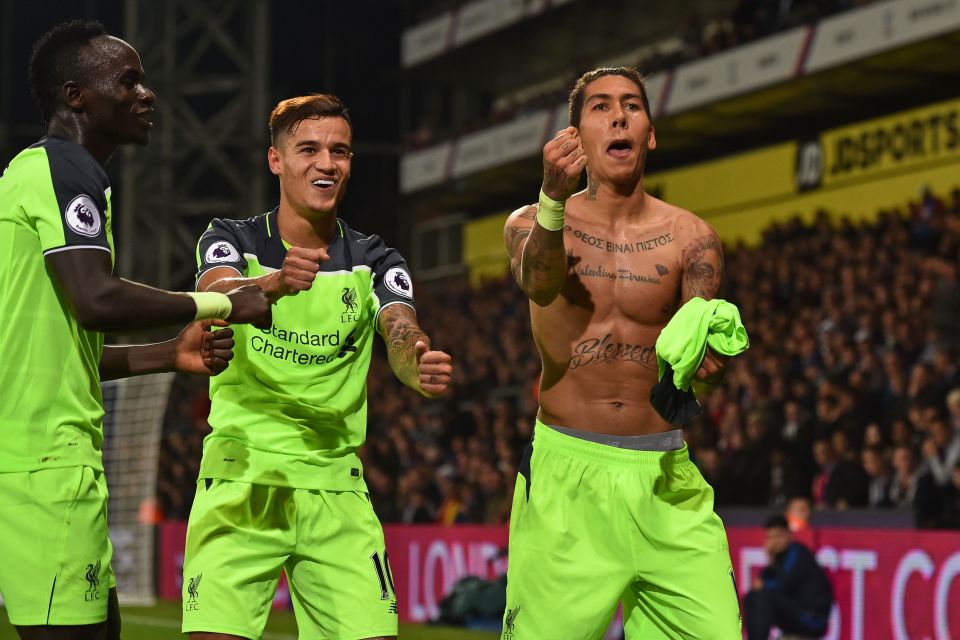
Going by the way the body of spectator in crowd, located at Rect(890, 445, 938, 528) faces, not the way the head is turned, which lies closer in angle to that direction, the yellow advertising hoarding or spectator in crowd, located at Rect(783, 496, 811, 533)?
the spectator in crowd

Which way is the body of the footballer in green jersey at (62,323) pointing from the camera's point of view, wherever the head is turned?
to the viewer's right

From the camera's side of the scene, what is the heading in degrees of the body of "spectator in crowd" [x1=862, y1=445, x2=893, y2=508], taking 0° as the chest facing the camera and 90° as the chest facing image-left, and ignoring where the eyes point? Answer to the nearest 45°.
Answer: approximately 45°

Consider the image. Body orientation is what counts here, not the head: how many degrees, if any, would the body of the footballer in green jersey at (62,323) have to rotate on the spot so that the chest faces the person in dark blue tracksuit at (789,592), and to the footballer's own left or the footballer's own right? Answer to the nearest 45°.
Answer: approximately 45° to the footballer's own left

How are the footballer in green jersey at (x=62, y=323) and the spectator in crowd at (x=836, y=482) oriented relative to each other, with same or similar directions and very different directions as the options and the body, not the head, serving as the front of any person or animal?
very different directions

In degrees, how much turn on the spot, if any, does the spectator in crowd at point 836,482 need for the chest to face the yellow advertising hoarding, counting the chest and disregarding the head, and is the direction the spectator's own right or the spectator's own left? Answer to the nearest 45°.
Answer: approximately 135° to the spectator's own right

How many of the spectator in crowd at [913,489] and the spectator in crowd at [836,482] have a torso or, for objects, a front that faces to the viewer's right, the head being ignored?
0

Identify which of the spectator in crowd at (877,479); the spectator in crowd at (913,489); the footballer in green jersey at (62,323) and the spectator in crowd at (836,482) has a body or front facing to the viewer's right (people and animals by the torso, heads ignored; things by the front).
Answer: the footballer in green jersey

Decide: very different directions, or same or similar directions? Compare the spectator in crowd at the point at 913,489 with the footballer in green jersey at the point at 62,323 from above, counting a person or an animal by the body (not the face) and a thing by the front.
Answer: very different directions

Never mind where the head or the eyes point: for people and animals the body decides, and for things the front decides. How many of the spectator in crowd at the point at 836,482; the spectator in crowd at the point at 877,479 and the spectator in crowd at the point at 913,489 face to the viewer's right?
0

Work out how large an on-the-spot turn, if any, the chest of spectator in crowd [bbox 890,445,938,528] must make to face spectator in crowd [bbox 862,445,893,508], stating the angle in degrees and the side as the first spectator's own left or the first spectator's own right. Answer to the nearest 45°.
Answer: approximately 90° to the first spectator's own right
